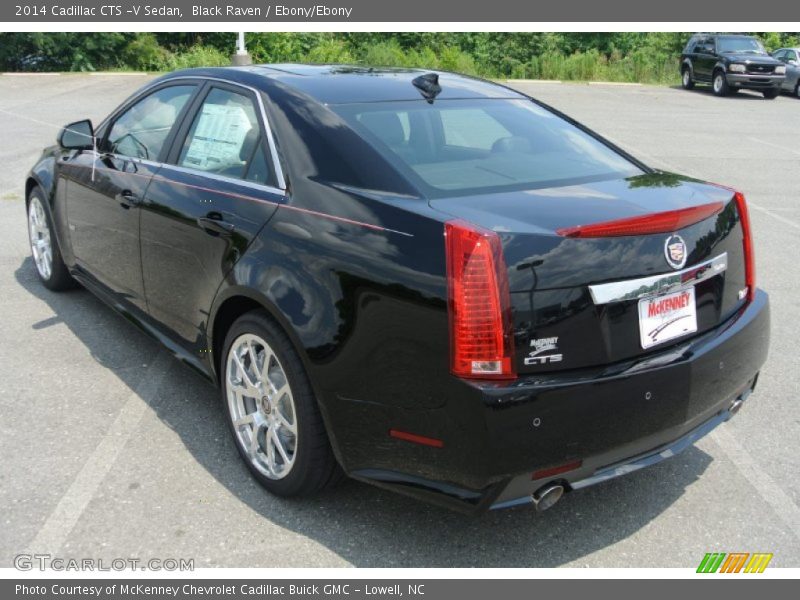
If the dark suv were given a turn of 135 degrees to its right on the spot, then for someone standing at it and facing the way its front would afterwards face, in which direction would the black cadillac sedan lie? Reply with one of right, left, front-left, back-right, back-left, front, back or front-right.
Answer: left

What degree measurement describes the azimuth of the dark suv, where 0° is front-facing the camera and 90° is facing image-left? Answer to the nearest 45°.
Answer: approximately 315°

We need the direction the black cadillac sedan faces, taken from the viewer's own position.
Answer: facing away from the viewer and to the left of the viewer
